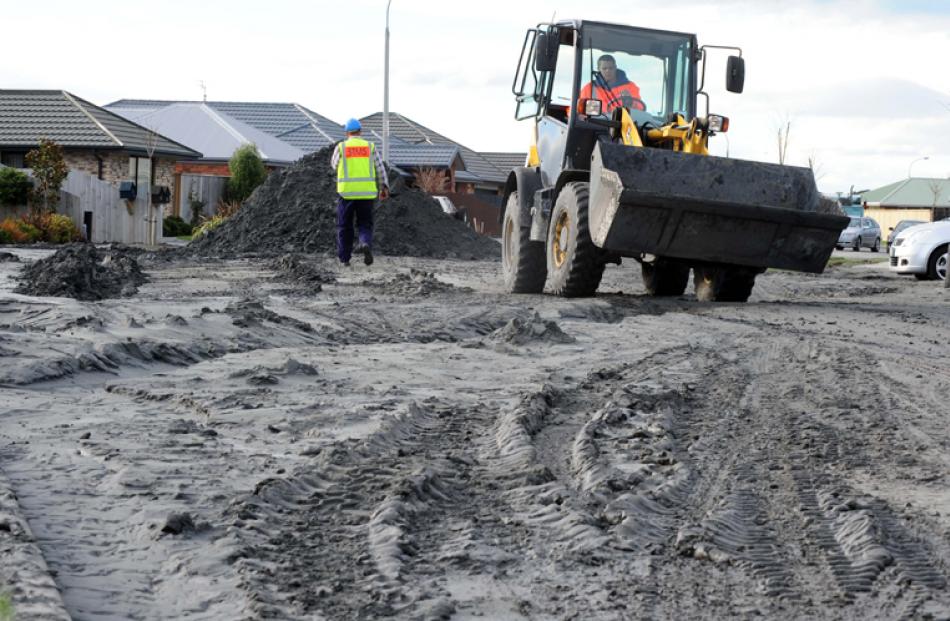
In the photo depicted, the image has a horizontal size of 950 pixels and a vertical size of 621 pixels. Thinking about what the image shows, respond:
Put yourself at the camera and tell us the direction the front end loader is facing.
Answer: facing the viewer and to the right of the viewer

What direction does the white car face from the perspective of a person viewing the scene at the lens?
facing the viewer and to the left of the viewer

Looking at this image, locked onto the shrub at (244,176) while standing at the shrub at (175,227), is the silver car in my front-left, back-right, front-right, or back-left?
front-right

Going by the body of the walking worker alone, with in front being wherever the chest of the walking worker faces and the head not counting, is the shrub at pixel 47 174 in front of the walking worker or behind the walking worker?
in front

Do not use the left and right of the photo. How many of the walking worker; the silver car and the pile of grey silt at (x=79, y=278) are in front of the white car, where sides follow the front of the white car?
2

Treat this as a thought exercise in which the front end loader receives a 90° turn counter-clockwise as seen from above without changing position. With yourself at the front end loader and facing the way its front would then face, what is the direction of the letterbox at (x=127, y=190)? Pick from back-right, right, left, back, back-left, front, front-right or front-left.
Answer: left

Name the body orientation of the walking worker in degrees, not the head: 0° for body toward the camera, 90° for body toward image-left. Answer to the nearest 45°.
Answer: approximately 180°

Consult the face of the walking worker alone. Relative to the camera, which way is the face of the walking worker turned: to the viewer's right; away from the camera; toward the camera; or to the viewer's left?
away from the camera

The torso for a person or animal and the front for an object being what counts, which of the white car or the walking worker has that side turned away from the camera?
the walking worker

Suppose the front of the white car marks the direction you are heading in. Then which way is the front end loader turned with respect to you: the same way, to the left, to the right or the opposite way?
to the left

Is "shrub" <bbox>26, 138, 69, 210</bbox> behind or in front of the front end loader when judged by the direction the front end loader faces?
behind

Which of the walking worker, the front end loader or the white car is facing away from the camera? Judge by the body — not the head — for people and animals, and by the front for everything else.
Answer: the walking worker

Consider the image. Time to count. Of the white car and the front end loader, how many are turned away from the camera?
0

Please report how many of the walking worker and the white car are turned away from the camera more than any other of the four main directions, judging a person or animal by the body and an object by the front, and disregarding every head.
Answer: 1

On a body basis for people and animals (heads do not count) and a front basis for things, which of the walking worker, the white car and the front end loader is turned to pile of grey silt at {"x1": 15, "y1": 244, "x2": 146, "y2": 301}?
the white car

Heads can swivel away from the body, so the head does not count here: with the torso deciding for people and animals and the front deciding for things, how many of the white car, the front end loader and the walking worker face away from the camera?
1

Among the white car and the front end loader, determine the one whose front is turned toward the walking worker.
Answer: the white car

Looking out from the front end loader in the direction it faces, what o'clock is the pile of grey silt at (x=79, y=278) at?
The pile of grey silt is roughly at 4 o'clock from the front end loader.

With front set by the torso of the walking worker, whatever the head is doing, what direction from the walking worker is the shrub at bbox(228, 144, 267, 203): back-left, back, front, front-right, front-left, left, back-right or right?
front

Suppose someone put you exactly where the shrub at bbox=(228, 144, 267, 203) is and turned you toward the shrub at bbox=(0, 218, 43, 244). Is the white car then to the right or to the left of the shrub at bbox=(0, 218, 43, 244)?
left
